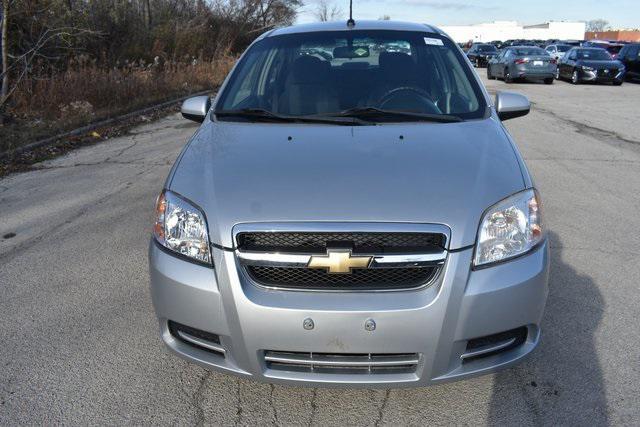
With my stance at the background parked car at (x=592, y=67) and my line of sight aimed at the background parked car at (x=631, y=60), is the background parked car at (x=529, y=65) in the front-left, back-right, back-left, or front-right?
back-left

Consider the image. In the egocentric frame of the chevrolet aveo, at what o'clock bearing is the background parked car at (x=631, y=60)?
The background parked car is roughly at 7 o'clock from the chevrolet aveo.

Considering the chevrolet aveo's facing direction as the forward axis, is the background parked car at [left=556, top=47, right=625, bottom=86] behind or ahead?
behind

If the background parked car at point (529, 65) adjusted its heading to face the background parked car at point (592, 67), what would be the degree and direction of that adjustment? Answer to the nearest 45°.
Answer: approximately 135° to its right

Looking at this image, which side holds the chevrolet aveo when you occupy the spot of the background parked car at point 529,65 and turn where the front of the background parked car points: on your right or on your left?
on your left

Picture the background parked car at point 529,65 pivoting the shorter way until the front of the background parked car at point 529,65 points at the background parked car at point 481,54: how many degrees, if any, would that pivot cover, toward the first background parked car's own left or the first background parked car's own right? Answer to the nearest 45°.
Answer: approximately 45° to the first background parked car's own right

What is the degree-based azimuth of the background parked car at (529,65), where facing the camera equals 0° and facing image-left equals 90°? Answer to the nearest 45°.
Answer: approximately 135°

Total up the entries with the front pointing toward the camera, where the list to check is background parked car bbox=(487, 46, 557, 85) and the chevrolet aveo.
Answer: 1
